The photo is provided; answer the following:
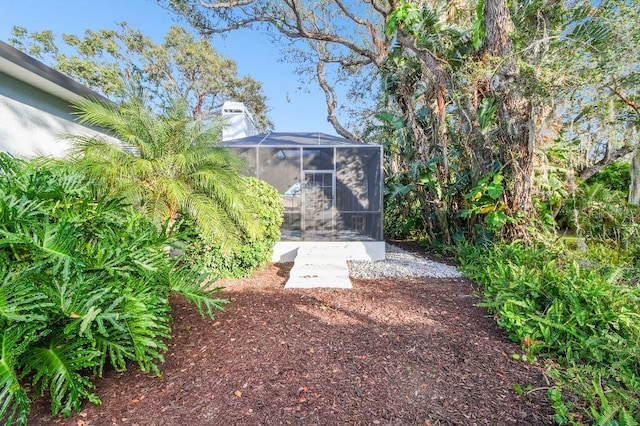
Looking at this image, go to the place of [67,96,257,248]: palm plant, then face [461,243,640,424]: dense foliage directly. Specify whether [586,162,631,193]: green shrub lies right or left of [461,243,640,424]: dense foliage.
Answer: left

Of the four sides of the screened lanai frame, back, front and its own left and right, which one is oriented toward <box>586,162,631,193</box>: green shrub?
left

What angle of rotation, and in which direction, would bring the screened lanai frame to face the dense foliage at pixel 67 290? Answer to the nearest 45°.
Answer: approximately 45° to its right

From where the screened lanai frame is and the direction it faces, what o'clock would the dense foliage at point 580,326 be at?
The dense foliage is roughly at 11 o'clock from the screened lanai frame.

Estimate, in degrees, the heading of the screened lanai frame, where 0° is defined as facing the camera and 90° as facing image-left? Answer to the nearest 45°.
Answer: approximately 0°

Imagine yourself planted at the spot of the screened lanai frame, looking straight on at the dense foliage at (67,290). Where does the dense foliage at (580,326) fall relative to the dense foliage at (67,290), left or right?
left

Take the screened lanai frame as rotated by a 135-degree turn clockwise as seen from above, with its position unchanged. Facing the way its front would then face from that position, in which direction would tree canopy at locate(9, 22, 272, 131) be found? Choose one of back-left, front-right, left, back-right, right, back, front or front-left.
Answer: front

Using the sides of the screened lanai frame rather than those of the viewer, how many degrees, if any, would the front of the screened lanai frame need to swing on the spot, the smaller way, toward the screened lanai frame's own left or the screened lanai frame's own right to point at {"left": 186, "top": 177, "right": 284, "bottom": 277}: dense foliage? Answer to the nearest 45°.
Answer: approximately 45° to the screened lanai frame's own right

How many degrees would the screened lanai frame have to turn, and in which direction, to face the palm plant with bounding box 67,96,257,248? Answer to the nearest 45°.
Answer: approximately 45° to its right
